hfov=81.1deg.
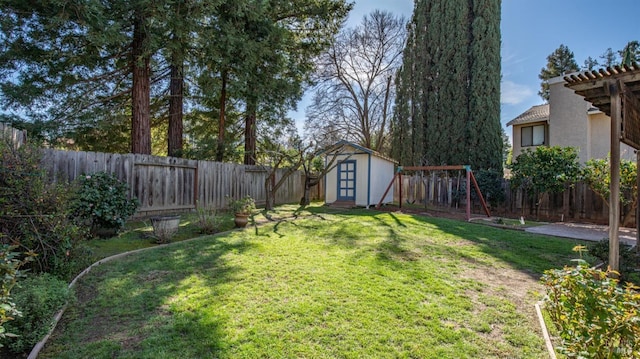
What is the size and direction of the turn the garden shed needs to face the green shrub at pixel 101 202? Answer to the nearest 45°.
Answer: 0° — it already faces it

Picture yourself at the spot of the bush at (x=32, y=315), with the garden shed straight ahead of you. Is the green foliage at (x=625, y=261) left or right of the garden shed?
right

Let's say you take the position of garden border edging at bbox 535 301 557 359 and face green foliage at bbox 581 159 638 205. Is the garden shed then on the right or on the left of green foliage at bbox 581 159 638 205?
left

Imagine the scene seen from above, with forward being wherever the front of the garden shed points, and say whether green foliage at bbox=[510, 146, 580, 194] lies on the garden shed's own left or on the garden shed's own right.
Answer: on the garden shed's own left

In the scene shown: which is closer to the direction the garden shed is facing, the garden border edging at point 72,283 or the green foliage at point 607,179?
the garden border edging

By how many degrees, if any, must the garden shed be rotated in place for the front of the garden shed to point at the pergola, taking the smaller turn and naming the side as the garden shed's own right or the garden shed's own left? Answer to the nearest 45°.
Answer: approximately 45° to the garden shed's own left

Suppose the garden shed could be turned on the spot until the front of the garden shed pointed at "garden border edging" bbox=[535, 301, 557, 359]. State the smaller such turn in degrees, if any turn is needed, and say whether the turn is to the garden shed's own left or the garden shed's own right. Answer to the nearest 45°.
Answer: approximately 45° to the garden shed's own left

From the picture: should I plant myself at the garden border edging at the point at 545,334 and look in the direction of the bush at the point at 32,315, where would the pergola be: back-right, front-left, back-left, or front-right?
back-right

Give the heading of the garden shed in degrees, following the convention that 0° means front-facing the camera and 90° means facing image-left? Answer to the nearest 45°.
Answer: approximately 45°

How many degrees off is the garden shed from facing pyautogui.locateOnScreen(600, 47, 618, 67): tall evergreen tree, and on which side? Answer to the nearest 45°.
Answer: approximately 180°

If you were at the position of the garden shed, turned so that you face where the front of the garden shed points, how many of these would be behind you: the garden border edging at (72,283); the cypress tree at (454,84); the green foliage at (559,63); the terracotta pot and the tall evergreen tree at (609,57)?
3

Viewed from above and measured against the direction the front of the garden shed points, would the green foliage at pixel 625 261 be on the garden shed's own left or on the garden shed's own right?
on the garden shed's own left

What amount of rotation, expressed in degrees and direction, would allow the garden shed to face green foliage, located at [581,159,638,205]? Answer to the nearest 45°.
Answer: approximately 90° to its left

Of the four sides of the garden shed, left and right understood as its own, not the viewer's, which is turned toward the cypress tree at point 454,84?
back

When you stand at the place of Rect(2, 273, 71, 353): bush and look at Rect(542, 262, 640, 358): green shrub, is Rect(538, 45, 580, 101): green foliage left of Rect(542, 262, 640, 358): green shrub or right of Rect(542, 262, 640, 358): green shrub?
left
